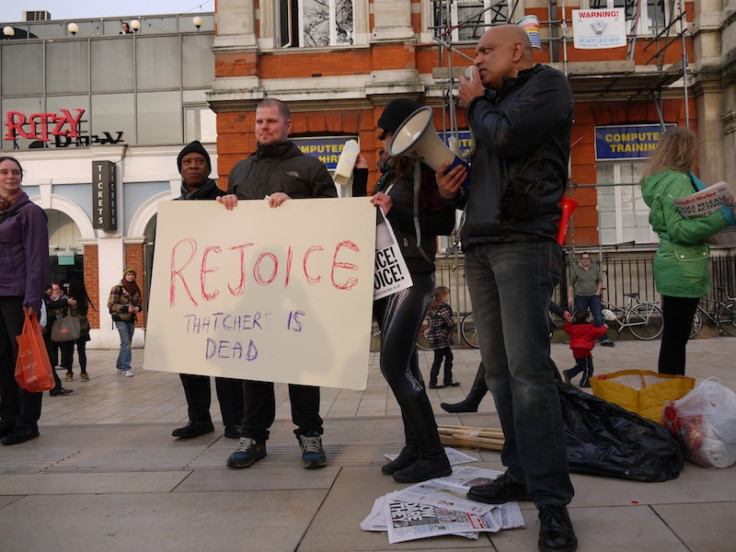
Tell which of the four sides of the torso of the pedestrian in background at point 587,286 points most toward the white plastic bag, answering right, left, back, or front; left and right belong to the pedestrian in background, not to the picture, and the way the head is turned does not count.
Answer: front

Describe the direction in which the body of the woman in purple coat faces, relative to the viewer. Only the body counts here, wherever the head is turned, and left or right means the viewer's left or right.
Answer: facing the viewer and to the left of the viewer

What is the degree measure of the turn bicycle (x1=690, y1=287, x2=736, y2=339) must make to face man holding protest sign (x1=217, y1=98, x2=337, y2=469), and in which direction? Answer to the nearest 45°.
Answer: approximately 90° to its left

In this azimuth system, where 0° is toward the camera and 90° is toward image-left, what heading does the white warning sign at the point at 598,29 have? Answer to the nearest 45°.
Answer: approximately 0°

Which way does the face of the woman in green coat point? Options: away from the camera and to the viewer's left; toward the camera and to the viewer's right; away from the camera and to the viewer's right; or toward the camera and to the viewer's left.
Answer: away from the camera and to the viewer's right

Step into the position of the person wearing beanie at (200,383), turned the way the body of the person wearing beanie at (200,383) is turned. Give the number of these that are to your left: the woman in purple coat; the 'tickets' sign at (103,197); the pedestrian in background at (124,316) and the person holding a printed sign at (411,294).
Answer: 1

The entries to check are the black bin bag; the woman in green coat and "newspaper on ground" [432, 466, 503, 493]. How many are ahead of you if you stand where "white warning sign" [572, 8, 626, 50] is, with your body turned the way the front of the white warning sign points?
3

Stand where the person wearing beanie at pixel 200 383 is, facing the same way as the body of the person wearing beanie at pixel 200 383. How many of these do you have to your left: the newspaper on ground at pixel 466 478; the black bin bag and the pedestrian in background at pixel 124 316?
2

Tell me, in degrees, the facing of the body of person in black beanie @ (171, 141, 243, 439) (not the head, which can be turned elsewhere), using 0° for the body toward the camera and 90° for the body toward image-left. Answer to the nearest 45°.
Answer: approximately 45°

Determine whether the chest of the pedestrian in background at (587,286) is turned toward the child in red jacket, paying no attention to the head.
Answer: yes

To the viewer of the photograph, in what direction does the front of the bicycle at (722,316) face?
facing to the left of the viewer

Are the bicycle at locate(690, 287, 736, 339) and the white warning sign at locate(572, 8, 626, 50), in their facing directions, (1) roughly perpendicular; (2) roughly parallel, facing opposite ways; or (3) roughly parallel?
roughly perpendicular
